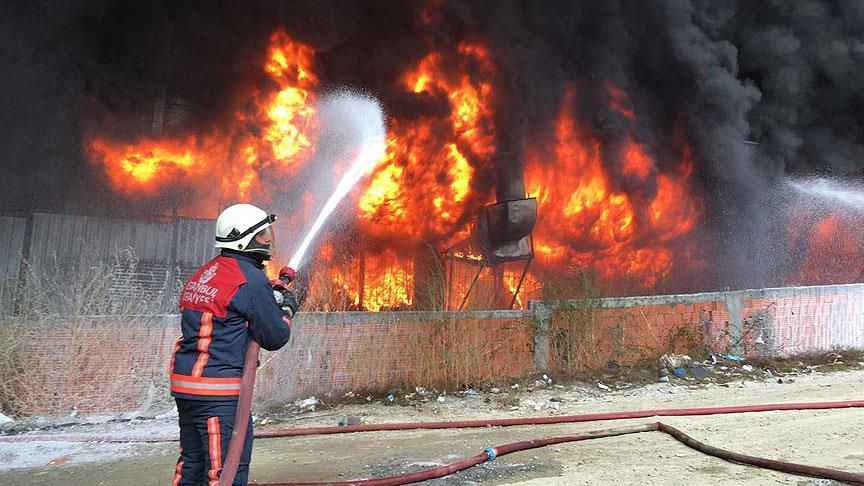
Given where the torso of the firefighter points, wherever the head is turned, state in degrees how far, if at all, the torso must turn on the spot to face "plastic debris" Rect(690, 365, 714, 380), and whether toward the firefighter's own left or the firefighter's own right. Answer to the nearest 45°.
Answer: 0° — they already face it

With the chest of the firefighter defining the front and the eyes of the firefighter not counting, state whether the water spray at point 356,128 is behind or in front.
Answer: in front

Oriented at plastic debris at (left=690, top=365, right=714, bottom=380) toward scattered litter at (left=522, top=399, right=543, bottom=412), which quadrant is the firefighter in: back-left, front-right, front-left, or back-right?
front-left

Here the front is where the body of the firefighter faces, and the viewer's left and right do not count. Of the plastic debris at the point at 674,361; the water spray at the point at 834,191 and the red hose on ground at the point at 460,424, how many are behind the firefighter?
0

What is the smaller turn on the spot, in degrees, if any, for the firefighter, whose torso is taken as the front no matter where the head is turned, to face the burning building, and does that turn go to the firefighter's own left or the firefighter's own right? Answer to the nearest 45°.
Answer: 0° — they already face it

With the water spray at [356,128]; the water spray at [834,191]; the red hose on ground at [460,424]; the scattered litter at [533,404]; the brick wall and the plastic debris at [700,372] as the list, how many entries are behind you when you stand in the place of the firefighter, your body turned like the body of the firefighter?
0

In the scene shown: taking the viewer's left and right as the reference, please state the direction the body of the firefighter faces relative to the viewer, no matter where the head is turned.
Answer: facing away from the viewer and to the right of the viewer

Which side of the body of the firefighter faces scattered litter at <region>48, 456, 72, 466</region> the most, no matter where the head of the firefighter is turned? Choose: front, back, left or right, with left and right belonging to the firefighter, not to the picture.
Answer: left

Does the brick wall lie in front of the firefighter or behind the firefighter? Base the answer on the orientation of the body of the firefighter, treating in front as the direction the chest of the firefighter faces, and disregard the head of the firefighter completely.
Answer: in front

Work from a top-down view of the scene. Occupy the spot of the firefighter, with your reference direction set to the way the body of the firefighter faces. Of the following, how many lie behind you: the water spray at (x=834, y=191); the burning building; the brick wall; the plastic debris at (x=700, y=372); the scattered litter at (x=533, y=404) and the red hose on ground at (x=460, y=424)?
0

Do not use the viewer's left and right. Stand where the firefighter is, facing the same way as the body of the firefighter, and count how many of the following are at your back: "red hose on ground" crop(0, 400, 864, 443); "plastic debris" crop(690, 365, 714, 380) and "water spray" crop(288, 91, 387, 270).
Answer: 0
